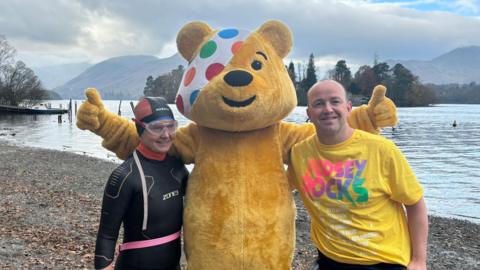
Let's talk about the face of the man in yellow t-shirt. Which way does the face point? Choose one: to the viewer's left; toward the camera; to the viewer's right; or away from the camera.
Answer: toward the camera

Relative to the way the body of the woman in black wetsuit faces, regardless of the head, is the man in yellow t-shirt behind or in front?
in front

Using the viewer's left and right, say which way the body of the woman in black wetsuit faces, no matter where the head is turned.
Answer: facing the viewer and to the right of the viewer

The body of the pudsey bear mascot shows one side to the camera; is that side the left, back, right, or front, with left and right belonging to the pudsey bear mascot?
front

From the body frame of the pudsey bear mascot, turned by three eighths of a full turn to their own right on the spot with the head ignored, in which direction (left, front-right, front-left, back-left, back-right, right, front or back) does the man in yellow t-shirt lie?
back
